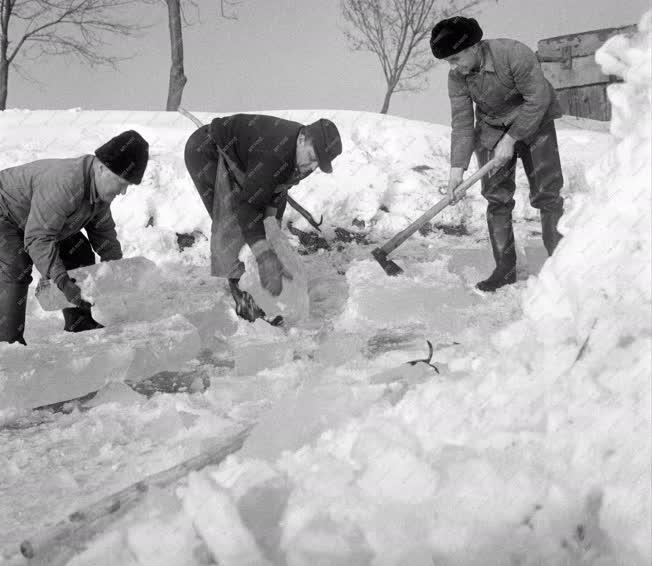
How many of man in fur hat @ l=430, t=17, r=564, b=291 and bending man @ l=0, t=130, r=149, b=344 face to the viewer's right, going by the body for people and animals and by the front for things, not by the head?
1

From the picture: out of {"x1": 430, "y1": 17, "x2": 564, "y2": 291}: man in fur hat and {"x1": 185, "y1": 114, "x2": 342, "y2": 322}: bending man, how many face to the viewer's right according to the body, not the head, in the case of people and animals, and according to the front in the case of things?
1

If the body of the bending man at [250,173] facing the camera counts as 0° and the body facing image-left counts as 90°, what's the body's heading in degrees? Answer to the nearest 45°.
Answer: approximately 270°

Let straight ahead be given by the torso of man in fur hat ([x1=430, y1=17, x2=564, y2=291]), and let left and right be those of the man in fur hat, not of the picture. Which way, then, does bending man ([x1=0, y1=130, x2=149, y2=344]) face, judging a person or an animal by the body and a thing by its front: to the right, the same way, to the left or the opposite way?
the opposite way

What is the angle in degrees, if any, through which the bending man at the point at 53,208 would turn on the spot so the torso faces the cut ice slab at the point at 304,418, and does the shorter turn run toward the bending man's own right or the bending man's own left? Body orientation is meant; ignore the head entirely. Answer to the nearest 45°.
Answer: approximately 90° to the bending man's own right

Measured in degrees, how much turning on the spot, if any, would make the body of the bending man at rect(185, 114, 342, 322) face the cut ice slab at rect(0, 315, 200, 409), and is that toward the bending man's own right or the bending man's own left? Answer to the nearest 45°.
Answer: approximately 135° to the bending man's own right

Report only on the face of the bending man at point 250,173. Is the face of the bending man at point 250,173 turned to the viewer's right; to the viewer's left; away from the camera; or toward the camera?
to the viewer's right

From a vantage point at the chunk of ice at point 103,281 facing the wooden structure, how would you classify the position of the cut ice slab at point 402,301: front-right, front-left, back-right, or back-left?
front-right

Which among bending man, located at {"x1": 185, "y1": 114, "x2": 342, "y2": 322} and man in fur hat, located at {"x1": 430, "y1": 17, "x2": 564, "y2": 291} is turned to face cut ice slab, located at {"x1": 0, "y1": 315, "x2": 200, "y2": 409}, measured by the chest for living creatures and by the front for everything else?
the man in fur hat

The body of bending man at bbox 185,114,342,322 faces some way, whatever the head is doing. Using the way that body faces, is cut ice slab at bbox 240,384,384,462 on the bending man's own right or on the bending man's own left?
on the bending man's own right

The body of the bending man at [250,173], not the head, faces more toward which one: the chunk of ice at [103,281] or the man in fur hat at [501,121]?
the man in fur hat

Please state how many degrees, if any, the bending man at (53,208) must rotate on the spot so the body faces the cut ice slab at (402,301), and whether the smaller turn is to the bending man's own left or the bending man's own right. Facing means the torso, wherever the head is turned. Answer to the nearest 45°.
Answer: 0° — they already face it

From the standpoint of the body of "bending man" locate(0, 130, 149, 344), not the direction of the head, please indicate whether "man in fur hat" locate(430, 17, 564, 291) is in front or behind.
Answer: in front

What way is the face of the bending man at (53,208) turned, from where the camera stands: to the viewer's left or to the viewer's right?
to the viewer's right

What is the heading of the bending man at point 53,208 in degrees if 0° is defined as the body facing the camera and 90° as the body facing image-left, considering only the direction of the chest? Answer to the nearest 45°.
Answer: approximately 270°

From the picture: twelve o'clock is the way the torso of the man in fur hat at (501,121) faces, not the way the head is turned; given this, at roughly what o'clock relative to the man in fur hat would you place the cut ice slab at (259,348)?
The cut ice slab is roughly at 12 o'clock from the man in fur hat.

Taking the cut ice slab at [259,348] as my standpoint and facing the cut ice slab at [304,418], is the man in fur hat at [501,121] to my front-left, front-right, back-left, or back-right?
back-left
